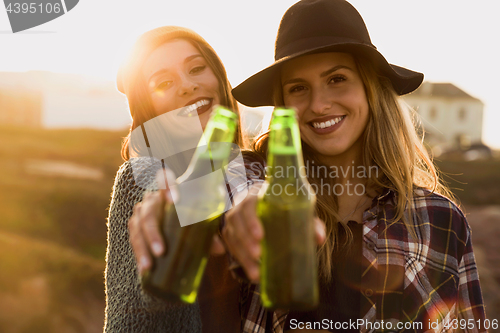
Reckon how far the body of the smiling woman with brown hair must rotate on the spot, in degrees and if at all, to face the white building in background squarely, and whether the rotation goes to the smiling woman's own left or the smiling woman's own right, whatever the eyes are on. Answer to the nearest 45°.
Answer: approximately 135° to the smiling woman's own left

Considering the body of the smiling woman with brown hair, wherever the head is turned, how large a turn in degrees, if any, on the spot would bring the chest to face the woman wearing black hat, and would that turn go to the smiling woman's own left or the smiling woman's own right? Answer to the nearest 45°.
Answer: approximately 45° to the smiling woman's own left

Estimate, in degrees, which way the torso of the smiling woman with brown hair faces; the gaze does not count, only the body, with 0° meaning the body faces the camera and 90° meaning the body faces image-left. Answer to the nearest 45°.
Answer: approximately 0°

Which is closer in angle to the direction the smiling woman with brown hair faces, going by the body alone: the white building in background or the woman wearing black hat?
the woman wearing black hat
